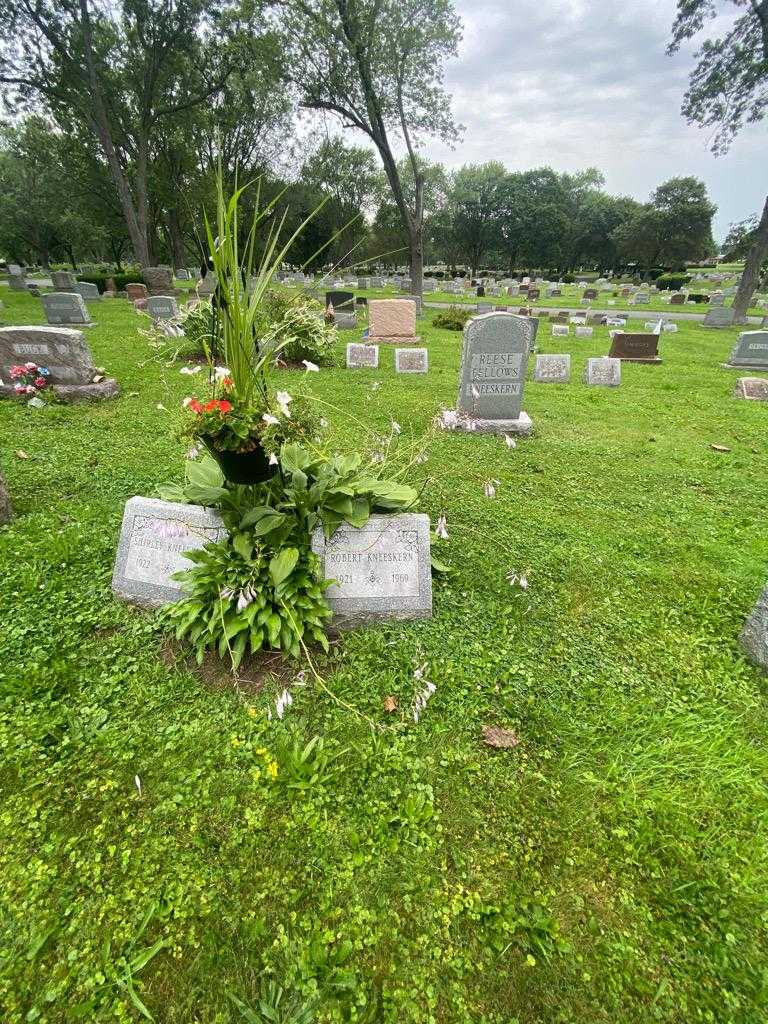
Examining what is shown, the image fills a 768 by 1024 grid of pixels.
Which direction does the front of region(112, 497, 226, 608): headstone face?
toward the camera

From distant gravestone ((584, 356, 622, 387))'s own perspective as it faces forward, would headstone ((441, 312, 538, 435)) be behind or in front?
in front

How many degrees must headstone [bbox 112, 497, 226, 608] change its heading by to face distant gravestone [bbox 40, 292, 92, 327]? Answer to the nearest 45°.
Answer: approximately 180°

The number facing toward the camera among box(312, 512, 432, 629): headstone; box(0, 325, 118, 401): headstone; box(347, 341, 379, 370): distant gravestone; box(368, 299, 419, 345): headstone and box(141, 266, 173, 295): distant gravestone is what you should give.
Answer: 5

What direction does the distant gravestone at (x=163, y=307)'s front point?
toward the camera

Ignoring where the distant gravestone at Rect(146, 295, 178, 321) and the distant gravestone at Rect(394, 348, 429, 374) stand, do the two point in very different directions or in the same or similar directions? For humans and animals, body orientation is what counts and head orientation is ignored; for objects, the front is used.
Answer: same or similar directions

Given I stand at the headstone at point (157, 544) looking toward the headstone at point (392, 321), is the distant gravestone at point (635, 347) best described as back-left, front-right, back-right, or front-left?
front-right

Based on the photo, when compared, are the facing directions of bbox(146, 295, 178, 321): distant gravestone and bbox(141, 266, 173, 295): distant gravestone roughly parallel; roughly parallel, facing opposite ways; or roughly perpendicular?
roughly parallel

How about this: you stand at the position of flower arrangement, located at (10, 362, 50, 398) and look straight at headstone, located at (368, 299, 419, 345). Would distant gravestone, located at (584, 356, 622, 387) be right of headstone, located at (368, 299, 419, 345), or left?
right

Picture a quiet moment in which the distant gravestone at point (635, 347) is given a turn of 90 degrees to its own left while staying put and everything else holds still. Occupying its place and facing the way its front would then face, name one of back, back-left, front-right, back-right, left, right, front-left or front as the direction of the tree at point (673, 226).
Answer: left

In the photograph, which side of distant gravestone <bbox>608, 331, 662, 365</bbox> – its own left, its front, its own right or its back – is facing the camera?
front

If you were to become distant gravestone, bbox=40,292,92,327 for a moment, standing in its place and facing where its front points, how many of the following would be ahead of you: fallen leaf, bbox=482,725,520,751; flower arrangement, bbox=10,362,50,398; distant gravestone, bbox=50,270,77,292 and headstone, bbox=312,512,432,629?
3

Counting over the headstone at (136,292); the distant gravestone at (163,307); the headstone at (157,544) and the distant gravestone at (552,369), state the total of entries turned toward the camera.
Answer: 4

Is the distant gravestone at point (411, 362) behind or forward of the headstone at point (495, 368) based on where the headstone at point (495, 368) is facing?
behind

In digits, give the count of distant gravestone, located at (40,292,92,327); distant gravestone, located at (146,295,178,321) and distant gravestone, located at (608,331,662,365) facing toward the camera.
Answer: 3

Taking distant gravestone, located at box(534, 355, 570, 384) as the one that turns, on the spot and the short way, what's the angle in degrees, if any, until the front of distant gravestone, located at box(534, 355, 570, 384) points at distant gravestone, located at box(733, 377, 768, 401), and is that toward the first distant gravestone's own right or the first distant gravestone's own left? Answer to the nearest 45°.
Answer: approximately 90° to the first distant gravestone's own left

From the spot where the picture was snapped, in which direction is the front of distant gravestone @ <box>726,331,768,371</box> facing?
facing the viewer

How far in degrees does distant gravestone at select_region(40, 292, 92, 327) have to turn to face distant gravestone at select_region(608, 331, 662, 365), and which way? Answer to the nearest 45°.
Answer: approximately 45° to its left

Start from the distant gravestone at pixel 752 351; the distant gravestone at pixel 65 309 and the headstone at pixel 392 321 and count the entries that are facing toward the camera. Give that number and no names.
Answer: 3
